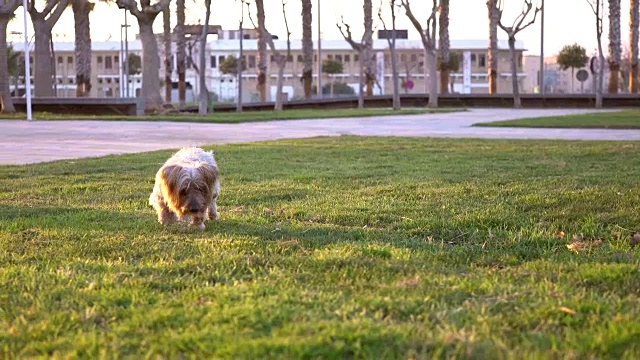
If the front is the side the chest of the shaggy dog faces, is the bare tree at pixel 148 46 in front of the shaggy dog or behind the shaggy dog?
behind

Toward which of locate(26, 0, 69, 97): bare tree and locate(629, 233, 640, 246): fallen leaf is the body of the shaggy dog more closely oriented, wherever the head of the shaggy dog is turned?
the fallen leaf

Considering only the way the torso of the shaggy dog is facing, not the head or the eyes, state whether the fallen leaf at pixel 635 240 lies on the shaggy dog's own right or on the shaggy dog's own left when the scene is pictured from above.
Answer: on the shaggy dog's own left

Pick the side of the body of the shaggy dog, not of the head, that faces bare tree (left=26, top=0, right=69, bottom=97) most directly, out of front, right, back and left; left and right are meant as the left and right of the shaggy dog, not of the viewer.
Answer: back

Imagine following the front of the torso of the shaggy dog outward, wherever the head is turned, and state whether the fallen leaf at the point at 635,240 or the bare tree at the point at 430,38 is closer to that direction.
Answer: the fallen leaf

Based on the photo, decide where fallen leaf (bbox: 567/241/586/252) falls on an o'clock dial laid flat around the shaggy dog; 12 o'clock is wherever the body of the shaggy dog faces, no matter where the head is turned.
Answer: The fallen leaf is roughly at 10 o'clock from the shaggy dog.

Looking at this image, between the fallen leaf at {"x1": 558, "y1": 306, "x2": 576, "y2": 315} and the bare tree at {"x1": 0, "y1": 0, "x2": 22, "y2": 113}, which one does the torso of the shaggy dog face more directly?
the fallen leaf

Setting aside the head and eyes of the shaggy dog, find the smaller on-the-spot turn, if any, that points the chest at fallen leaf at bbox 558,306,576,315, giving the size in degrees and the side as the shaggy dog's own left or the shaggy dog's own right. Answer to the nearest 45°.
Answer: approximately 45° to the shaggy dog's own left

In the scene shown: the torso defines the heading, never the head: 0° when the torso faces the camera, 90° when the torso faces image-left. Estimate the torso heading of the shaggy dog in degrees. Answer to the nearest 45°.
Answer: approximately 0°

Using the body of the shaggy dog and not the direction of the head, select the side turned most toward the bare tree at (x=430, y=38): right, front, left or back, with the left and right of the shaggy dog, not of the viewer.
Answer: back

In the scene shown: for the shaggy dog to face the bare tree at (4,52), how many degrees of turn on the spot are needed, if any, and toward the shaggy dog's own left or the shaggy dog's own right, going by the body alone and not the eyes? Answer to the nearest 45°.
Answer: approximately 180°
